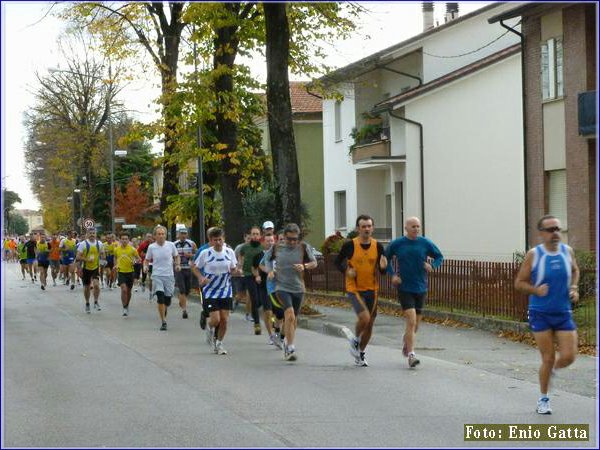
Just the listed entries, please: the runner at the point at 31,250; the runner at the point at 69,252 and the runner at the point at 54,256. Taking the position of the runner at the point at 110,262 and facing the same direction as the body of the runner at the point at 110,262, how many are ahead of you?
0

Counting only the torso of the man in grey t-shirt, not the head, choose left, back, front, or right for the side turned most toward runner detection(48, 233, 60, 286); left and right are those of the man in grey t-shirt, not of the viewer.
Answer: back

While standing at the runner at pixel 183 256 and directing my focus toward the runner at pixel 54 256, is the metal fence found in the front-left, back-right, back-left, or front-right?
back-right

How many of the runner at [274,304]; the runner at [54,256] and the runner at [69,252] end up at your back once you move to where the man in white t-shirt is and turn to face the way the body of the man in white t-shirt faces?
2

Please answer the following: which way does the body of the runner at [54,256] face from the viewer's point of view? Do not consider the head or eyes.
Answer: toward the camera

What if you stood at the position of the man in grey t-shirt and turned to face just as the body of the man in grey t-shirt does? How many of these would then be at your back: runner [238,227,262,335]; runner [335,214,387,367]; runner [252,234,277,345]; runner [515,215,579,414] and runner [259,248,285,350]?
3

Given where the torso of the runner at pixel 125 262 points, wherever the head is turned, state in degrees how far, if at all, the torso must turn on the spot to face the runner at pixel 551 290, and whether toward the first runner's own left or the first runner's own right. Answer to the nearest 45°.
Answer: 0° — they already face them

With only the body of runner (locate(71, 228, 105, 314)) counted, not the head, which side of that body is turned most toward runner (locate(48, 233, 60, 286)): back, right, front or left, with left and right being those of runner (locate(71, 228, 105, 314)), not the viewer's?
back

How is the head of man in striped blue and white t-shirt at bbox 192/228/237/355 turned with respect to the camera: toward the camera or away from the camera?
toward the camera

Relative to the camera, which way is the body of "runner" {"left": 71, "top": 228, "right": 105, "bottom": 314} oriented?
toward the camera

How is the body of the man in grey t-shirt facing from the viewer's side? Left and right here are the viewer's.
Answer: facing the viewer

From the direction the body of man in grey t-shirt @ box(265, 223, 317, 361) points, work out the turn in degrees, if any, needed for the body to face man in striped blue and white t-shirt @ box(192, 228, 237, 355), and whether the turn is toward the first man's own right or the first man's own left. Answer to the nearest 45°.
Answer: approximately 135° to the first man's own right

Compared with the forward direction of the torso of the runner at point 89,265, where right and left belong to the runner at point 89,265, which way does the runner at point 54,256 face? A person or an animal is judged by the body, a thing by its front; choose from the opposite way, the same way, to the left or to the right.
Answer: the same way

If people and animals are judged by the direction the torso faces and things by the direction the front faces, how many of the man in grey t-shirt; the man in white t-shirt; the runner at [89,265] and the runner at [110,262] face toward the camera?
4

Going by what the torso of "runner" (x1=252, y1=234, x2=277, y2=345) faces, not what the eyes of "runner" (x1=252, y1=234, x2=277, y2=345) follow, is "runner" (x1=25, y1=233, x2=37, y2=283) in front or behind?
behind

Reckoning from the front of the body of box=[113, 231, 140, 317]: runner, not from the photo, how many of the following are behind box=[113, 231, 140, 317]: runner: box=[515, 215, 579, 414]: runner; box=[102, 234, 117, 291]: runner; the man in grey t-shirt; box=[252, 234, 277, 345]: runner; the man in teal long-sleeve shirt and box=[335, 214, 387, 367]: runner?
1

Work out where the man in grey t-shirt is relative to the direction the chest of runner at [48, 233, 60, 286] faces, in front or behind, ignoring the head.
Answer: in front

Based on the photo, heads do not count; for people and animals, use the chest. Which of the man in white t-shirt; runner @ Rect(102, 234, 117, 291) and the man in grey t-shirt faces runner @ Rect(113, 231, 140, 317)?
runner @ Rect(102, 234, 117, 291)
